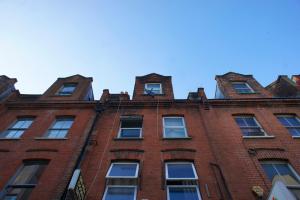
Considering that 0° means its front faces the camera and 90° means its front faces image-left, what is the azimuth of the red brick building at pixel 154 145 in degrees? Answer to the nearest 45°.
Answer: approximately 0°
